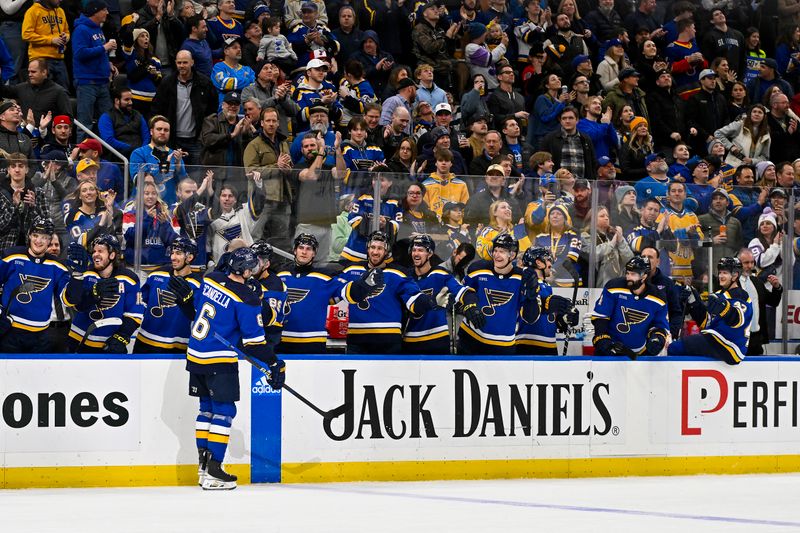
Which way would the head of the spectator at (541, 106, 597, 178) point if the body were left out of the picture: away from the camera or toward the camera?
toward the camera

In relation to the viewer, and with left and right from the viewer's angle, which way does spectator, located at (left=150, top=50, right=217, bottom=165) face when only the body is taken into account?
facing the viewer

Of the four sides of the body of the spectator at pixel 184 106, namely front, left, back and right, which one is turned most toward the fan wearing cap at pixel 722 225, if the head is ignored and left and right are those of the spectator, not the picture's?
left

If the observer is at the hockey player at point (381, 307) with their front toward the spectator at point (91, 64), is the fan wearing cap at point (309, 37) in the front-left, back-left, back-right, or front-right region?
front-right

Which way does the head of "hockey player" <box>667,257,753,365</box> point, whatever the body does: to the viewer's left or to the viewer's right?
to the viewer's left

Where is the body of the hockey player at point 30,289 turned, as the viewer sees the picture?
toward the camera

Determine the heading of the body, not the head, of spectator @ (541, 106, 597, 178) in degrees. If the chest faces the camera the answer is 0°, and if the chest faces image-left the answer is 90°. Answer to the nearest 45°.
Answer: approximately 0°

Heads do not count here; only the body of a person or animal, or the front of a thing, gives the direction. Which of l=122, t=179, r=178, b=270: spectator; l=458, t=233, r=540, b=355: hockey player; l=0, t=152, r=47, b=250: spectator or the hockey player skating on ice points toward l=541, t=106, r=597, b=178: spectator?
the hockey player skating on ice

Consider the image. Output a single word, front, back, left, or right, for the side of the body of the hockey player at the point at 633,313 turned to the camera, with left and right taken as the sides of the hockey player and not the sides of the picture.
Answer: front

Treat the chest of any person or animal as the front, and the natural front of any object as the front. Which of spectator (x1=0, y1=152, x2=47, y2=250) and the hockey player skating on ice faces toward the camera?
the spectator

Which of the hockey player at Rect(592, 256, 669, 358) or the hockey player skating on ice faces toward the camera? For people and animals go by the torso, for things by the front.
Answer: the hockey player

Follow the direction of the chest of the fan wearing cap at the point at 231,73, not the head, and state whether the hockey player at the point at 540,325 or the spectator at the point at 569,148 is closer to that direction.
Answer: the hockey player

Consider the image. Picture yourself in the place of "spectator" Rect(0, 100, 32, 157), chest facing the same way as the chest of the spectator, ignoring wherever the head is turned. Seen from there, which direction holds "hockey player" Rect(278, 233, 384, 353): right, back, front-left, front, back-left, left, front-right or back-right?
front
